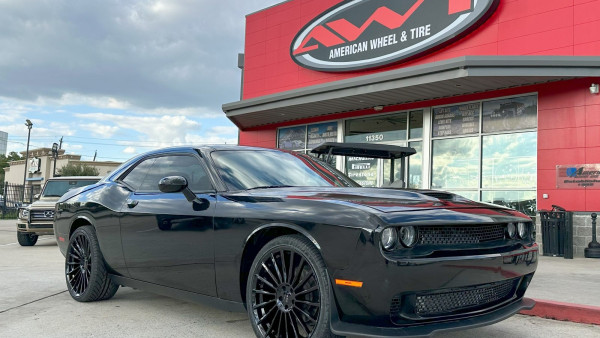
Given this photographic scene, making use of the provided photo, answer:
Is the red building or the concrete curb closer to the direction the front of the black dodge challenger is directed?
the concrete curb

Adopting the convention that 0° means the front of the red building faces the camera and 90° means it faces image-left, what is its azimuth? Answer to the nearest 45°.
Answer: approximately 45°

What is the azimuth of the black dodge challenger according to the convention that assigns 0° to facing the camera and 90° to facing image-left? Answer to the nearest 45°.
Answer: approximately 315°

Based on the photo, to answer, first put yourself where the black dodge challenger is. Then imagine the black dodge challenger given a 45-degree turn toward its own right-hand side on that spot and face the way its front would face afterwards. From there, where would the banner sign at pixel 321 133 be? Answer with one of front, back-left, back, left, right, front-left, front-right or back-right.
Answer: back

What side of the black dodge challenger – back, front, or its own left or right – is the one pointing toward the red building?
left

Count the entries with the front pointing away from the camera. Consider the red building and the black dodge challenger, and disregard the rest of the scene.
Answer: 0

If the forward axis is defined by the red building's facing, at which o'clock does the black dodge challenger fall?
The black dodge challenger is roughly at 11 o'clock from the red building.

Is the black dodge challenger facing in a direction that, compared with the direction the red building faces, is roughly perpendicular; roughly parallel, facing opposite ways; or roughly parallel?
roughly perpendicular
